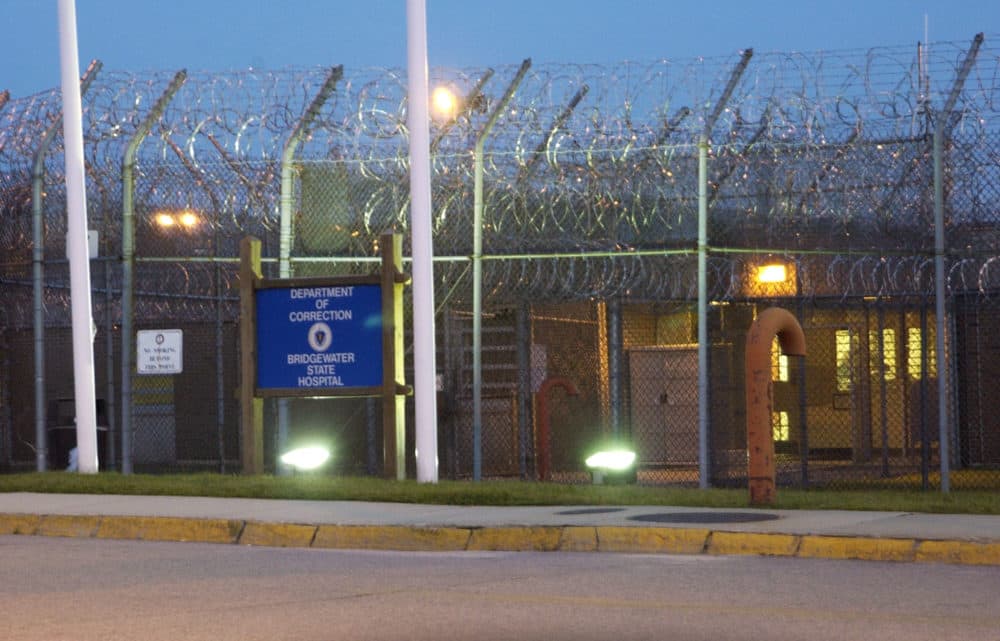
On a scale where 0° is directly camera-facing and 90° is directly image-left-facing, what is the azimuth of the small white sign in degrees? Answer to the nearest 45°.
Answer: approximately 0°

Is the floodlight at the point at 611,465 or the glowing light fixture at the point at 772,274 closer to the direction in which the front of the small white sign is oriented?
the floodlight

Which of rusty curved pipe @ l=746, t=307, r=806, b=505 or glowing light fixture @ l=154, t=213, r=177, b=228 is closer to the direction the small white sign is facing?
the rusty curved pipe

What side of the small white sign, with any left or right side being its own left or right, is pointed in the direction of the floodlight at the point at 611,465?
left

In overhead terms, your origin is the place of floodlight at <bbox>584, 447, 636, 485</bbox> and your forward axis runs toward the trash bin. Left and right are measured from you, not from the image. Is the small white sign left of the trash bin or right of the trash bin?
left

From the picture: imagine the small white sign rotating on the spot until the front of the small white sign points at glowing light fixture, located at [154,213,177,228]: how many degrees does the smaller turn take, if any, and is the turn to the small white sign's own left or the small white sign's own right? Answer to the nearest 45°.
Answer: approximately 180°

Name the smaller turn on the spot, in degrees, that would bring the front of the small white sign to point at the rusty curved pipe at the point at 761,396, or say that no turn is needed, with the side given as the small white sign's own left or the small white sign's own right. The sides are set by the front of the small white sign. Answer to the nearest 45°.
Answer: approximately 45° to the small white sign's own left

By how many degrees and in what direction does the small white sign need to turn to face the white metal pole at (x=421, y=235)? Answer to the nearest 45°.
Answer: approximately 45° to its left

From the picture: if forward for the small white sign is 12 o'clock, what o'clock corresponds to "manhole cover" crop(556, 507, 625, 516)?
The manhole cover is roughly at 11 o'clock from the small white sign.

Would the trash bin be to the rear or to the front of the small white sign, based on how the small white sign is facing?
to the rear
